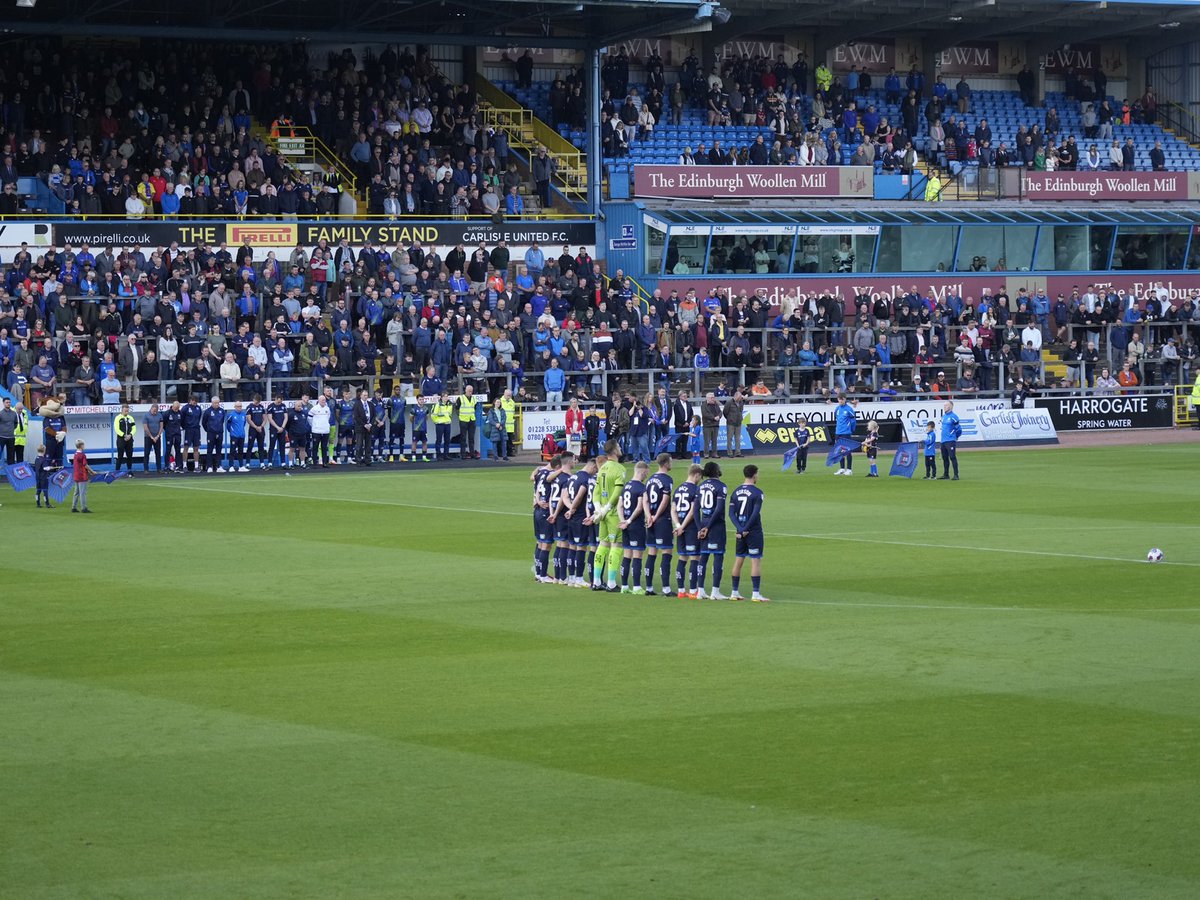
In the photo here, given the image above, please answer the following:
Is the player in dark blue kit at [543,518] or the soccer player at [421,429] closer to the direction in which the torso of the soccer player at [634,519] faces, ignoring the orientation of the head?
the soccer player

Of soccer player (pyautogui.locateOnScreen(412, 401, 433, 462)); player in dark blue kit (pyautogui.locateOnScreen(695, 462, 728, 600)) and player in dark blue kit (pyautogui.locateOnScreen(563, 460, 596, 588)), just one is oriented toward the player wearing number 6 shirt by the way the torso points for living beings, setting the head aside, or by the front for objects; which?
the soccer player

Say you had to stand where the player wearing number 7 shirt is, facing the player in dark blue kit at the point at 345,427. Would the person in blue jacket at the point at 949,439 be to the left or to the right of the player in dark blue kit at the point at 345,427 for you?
right

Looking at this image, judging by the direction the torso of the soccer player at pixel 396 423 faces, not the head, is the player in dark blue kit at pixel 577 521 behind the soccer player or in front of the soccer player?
in front

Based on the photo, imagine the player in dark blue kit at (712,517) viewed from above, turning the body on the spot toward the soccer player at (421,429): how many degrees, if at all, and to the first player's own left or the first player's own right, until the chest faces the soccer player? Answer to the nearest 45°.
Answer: approximately 45° to the first player's own left

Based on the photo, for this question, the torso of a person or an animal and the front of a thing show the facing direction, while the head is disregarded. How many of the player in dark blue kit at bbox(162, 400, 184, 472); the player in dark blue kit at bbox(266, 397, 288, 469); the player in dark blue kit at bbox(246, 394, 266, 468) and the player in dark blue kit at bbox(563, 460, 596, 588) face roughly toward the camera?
3

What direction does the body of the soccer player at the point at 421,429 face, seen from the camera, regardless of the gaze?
toward the camera

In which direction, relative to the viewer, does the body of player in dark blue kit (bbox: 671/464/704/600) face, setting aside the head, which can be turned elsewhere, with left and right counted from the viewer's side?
facing away from the viewer and to the right of the viewer

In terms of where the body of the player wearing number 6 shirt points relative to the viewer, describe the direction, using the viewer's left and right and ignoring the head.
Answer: facing away from the viewer and to the right of the viewer

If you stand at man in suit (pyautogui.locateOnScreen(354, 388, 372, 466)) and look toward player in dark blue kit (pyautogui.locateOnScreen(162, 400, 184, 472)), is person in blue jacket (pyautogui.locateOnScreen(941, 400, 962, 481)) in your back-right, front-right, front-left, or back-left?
back-left

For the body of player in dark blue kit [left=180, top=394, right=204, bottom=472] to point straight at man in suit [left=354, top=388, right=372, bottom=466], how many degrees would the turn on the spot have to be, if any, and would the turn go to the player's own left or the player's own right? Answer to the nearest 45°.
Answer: approximately 90° to the player's own left

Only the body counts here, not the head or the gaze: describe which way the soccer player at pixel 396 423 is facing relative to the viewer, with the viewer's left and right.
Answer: facing the viewer

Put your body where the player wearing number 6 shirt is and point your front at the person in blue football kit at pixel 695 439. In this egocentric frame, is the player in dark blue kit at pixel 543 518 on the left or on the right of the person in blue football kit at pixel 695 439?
left

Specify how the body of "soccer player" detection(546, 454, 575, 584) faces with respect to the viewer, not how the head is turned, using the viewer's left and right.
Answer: facing away from the viewer and to the right of the viewer
